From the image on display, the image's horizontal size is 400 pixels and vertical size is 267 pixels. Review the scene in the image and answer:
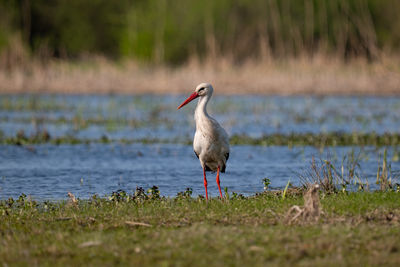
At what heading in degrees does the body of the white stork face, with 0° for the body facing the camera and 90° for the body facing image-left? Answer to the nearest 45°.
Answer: approximately 45°
